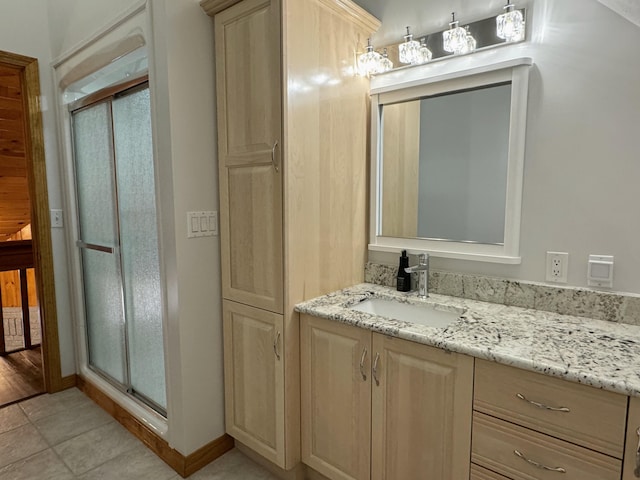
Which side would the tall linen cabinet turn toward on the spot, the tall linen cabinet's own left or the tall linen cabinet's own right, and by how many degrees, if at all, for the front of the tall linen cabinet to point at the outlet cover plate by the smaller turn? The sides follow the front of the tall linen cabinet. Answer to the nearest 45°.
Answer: approximately 135° to the tall linen cabinet's own left

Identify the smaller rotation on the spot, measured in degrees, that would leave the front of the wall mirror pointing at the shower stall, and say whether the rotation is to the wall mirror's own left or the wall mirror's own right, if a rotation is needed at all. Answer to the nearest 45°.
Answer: approximately 45° to the wall mirror's own right

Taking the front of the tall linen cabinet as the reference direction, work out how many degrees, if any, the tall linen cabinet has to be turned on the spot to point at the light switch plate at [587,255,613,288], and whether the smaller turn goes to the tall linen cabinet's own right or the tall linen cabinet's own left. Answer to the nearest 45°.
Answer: approximately 135° to the tall linen cabinet's own left

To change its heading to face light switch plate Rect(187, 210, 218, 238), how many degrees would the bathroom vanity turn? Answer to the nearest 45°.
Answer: approximately 45° to its right

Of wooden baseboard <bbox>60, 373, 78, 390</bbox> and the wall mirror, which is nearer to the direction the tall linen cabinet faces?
the wooden baseboard

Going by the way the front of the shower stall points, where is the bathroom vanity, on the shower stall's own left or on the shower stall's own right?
on the shower stall's own left

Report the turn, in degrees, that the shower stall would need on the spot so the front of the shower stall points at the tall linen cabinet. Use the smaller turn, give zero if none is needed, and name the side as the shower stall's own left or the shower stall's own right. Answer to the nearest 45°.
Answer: approximately 90° to the shower stall's own left
